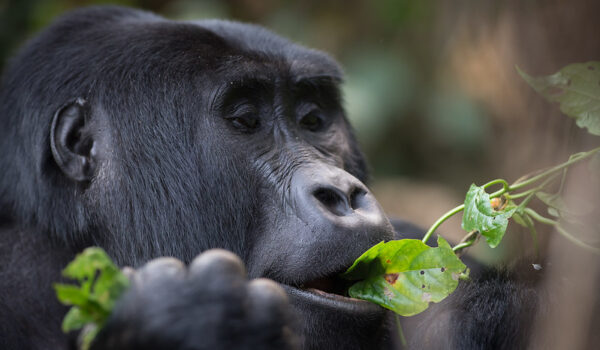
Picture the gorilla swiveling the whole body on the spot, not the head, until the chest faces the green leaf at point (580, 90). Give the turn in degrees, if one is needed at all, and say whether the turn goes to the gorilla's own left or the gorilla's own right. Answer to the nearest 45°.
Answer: approximately 45° to the gorilla's own left
